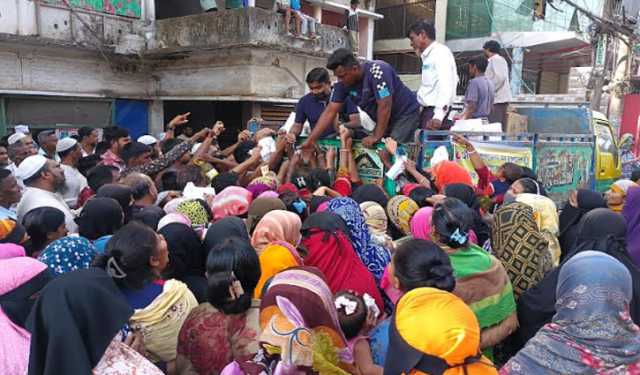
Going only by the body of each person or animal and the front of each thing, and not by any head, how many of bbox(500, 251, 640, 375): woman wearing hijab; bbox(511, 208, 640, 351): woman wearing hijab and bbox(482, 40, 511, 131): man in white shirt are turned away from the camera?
2

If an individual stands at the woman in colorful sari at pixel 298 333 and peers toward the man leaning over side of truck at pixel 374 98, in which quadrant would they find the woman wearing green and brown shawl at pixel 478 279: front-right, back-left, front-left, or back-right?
front-right

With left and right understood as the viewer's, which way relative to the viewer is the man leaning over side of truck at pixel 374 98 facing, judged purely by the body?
facing the viewer and to the left of the viewer

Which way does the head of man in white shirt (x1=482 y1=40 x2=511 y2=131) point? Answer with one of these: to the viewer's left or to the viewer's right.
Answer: to the viewer's left

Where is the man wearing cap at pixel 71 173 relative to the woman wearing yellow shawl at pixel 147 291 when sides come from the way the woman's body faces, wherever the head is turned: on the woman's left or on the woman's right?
on the woman's left

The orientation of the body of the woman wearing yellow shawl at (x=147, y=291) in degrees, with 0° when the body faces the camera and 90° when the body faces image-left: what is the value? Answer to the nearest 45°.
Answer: approximately 225°

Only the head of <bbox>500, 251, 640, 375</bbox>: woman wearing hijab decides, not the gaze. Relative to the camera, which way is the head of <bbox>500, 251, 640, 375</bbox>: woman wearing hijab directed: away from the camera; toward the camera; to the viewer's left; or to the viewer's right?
away from the camera

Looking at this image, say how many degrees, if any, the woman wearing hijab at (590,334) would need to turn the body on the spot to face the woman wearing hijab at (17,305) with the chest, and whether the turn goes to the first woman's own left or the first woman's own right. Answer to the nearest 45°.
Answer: approximately 135° to the first woman's own left

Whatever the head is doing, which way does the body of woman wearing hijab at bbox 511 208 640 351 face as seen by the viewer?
away from the camera

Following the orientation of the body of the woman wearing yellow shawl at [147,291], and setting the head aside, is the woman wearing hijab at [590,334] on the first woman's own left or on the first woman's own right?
on the first woman's own right

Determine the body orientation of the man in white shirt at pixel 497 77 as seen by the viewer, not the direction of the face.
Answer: to the viewer's left

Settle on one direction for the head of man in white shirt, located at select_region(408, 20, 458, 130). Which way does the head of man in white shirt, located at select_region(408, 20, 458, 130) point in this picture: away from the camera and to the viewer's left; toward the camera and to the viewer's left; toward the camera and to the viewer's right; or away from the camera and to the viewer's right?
toward the camera and to the viewer's left

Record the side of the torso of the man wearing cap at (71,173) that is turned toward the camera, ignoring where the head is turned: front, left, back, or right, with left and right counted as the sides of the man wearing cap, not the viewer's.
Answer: right

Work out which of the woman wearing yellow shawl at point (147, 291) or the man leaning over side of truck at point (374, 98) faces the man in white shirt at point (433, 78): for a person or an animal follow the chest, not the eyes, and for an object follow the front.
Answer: the woman wearing yellow shawl

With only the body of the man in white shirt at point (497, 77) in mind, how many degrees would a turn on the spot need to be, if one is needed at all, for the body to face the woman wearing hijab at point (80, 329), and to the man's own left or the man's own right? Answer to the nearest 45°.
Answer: approximately 90° to the man's own left

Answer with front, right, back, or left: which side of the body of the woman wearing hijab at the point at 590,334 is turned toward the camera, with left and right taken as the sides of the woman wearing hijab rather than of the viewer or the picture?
back

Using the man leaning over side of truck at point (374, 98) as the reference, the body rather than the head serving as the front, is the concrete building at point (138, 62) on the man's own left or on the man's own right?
on the man's own right

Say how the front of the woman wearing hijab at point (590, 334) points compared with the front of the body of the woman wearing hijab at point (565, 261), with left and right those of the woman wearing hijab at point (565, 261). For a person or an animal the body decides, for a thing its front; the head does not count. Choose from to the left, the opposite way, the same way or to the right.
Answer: the same way

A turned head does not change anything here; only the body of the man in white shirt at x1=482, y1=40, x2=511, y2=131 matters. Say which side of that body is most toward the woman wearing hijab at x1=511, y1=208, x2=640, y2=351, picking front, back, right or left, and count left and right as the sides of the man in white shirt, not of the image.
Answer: left

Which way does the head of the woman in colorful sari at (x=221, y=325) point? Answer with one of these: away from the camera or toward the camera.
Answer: away from the camera
